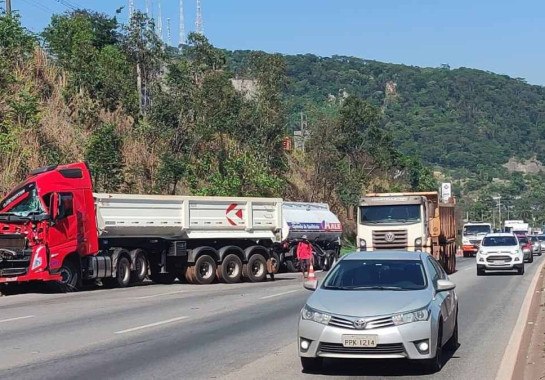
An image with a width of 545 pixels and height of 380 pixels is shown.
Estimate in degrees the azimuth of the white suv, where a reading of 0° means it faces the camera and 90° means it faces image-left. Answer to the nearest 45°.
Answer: approximately 0°

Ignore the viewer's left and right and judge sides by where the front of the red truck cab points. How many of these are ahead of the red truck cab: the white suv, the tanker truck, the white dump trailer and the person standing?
0

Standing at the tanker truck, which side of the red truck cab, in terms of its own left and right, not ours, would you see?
back

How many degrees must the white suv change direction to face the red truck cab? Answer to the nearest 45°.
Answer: approximately 45° to its right

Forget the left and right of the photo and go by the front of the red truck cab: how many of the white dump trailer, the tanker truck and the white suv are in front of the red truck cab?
0

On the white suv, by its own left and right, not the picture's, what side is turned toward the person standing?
right

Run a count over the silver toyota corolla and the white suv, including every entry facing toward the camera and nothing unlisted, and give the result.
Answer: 2

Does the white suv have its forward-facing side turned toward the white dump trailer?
no

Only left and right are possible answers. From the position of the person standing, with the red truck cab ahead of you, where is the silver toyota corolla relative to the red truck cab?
left

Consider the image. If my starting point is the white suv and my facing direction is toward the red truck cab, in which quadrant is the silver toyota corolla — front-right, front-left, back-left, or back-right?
front-left

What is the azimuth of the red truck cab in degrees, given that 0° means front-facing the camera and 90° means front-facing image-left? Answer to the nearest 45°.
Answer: approximately 45°

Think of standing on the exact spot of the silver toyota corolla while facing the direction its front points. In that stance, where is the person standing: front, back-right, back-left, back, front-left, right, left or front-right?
back

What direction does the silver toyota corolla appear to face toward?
toward the camera

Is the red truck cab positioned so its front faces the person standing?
no

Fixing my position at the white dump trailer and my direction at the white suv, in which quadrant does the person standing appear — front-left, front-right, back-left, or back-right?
front-left

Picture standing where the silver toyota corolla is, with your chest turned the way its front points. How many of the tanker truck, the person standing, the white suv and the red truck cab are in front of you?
0

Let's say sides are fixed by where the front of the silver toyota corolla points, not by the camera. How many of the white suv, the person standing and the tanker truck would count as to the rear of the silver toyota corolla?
3
